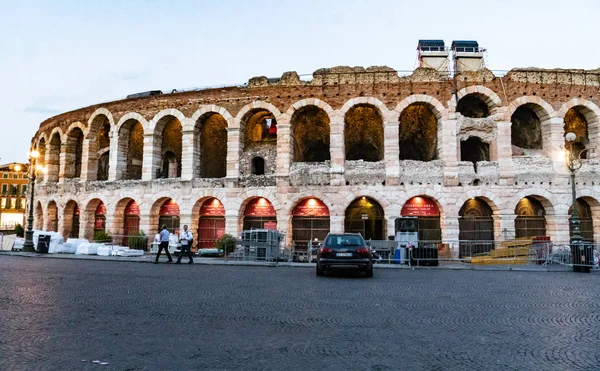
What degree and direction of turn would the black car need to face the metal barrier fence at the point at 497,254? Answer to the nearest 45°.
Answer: approximately 45° to its right

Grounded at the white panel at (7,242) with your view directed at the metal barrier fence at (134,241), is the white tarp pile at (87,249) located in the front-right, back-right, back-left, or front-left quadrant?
front-right

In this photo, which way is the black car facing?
away from the camera

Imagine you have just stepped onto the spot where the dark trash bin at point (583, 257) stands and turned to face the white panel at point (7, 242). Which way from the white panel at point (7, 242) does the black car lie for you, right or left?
left

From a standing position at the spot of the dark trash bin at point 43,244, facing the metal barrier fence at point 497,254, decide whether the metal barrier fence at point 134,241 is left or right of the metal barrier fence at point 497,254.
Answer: left

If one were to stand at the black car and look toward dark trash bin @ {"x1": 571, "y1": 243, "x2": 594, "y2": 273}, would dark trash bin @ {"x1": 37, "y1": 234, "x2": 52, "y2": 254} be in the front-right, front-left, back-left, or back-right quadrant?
back-left

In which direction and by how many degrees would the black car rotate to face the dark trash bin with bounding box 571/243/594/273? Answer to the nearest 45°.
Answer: approximately 90° to its right

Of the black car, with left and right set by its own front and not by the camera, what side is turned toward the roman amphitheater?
front

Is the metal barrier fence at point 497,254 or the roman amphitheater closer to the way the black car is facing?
the roman amphitheater

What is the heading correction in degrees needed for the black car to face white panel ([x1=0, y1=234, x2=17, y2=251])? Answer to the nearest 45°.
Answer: approximately 45° to its left
